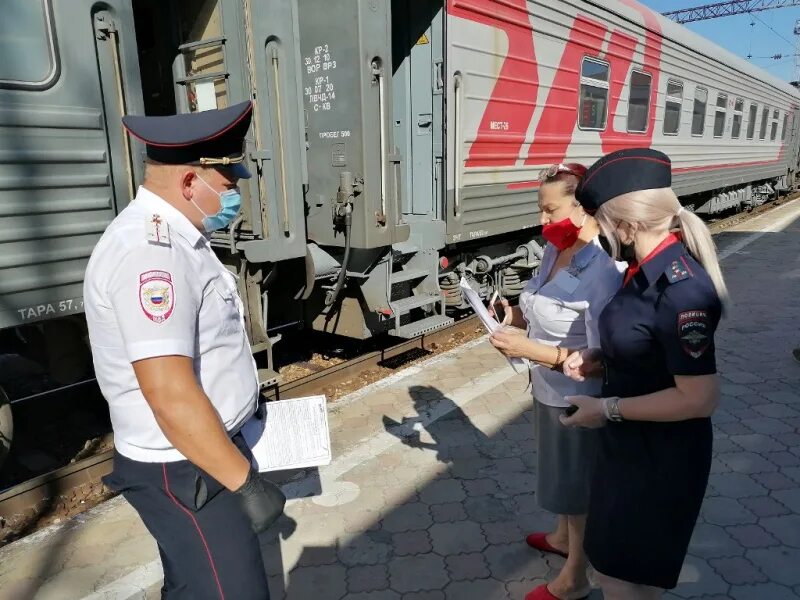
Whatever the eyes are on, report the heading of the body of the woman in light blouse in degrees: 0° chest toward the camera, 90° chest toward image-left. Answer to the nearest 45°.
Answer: approximately 45°

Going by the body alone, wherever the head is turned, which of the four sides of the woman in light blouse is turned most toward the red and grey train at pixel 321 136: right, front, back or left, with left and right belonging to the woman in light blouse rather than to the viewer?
right

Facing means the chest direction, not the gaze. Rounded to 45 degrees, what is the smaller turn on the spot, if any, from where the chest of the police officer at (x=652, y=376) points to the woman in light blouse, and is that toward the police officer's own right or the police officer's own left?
approximately 45° to the police officer's own right

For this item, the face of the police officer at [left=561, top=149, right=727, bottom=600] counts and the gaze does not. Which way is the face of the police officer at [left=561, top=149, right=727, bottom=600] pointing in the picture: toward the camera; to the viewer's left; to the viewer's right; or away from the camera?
to the viewer's left

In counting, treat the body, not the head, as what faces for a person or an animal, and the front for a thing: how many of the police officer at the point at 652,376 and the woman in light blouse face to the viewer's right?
0

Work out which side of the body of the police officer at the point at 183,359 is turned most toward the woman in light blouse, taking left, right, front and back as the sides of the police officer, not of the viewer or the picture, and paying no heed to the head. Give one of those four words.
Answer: front

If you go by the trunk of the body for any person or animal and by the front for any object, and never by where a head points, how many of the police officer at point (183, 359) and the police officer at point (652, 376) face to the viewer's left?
1

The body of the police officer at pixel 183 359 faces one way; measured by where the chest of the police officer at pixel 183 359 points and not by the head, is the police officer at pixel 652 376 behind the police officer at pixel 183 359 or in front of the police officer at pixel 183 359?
in front

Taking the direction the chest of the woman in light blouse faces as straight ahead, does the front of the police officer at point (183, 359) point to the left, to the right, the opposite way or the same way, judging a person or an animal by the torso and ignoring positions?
the opposite way

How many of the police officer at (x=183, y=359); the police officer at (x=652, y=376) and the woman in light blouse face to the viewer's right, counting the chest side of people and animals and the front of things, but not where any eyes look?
1

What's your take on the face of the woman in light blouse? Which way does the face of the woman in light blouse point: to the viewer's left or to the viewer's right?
to the viewer's left

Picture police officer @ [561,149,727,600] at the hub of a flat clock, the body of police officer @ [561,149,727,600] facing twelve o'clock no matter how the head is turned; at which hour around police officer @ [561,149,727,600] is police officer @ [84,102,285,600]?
police officer @ [84,102,285,600] is roughly at 11 o'clock from police officer @ [561,149,727,600].

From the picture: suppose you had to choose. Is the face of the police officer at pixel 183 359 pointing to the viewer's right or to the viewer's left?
to the viewer's right

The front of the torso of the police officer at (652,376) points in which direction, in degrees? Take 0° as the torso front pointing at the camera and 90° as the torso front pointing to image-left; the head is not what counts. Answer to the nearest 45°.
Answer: approximately 90°

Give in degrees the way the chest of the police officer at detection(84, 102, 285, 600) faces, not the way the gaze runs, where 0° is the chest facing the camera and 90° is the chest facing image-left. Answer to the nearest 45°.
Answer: approximately 270°
